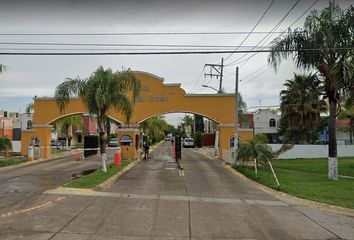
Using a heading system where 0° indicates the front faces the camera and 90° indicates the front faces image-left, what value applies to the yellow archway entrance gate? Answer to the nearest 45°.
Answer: approximately 0°

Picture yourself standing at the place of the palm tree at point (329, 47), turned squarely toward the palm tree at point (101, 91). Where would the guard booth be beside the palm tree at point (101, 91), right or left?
right

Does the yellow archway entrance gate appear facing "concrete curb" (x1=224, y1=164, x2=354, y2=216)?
yes
